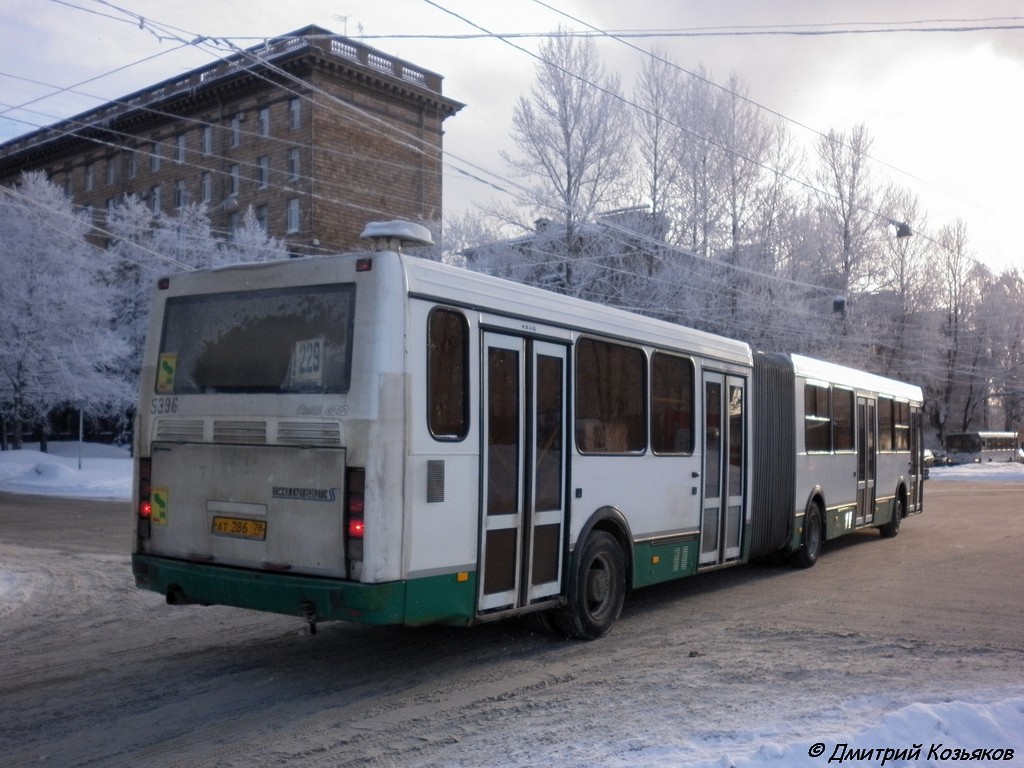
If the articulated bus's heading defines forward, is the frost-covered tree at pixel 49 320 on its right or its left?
on its left

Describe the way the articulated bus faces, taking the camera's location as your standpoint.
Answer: facing away from the viewer and to the right of the viewer
